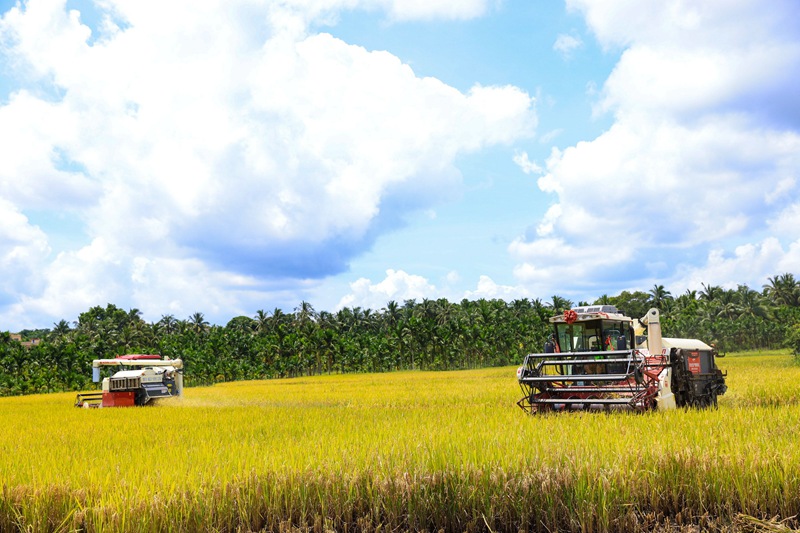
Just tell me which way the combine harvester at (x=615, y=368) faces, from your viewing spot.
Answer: facing the viewer and to the left of the viewer

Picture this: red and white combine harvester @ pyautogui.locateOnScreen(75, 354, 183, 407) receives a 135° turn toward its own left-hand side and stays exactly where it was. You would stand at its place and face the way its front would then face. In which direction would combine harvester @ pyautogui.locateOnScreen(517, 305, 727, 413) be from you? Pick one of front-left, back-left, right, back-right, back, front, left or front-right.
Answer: front
